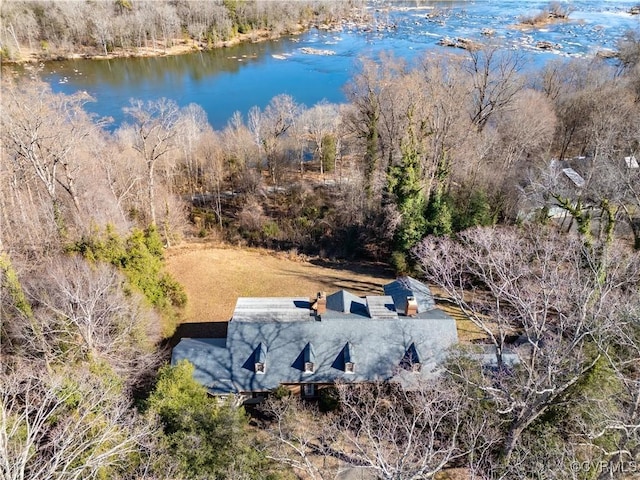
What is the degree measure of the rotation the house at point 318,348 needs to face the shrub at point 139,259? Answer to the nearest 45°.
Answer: approximately 135° to its right

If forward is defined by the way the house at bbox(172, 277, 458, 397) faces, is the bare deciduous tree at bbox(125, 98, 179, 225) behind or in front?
behind

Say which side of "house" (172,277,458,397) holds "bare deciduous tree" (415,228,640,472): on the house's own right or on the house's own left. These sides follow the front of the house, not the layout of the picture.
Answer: on the house's own left

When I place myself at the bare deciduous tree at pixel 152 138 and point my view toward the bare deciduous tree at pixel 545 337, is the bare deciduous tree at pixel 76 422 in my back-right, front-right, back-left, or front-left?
front-right

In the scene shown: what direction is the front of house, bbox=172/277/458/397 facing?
toward the camera

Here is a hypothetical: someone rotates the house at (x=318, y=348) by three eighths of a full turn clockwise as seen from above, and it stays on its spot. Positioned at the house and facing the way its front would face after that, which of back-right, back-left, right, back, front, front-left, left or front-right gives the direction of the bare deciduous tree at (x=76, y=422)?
left
